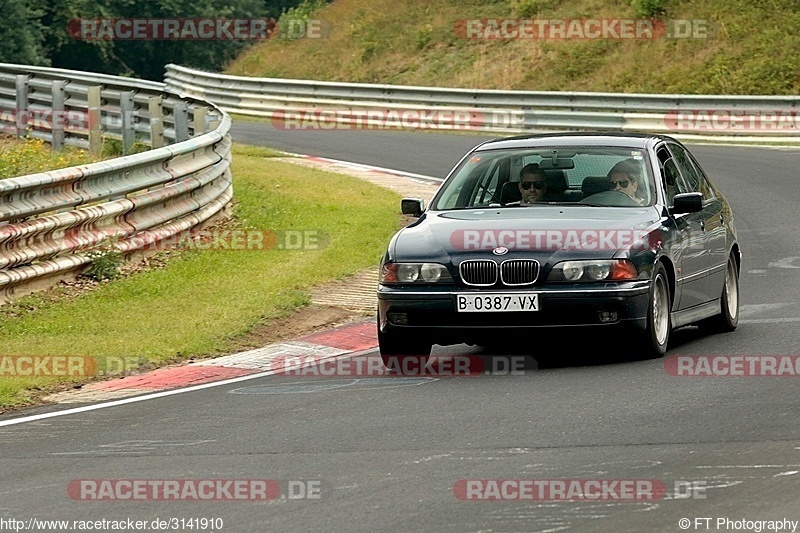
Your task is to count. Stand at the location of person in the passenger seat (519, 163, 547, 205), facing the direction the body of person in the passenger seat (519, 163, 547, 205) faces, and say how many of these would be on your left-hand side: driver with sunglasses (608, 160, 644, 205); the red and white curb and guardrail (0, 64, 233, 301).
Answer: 1

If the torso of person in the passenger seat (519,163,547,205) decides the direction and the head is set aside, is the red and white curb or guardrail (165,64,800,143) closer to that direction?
the red and white curb

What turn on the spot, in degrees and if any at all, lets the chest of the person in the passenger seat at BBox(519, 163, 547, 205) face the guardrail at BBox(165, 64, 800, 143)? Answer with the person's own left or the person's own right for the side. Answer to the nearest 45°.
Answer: approximately 180°

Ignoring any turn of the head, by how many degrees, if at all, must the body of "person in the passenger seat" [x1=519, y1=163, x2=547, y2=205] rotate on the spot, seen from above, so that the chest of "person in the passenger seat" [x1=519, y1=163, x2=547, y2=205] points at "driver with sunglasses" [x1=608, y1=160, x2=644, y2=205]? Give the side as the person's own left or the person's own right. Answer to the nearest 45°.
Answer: approximately 90° to the person's own left

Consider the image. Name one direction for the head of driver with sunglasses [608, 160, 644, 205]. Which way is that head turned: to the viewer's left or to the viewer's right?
to the viewer's left

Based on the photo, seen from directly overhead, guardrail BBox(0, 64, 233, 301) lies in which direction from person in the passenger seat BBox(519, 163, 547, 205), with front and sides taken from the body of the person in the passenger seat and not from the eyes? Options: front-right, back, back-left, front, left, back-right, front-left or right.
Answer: back-right

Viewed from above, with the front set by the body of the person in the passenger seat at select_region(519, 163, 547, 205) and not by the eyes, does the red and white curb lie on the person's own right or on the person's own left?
on the person's own right

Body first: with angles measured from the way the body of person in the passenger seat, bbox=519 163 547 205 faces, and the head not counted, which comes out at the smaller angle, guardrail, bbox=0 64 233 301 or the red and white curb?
the red and white curb

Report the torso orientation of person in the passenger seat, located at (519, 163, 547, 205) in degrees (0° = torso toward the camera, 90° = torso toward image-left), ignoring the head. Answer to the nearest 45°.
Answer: approximately 0°
